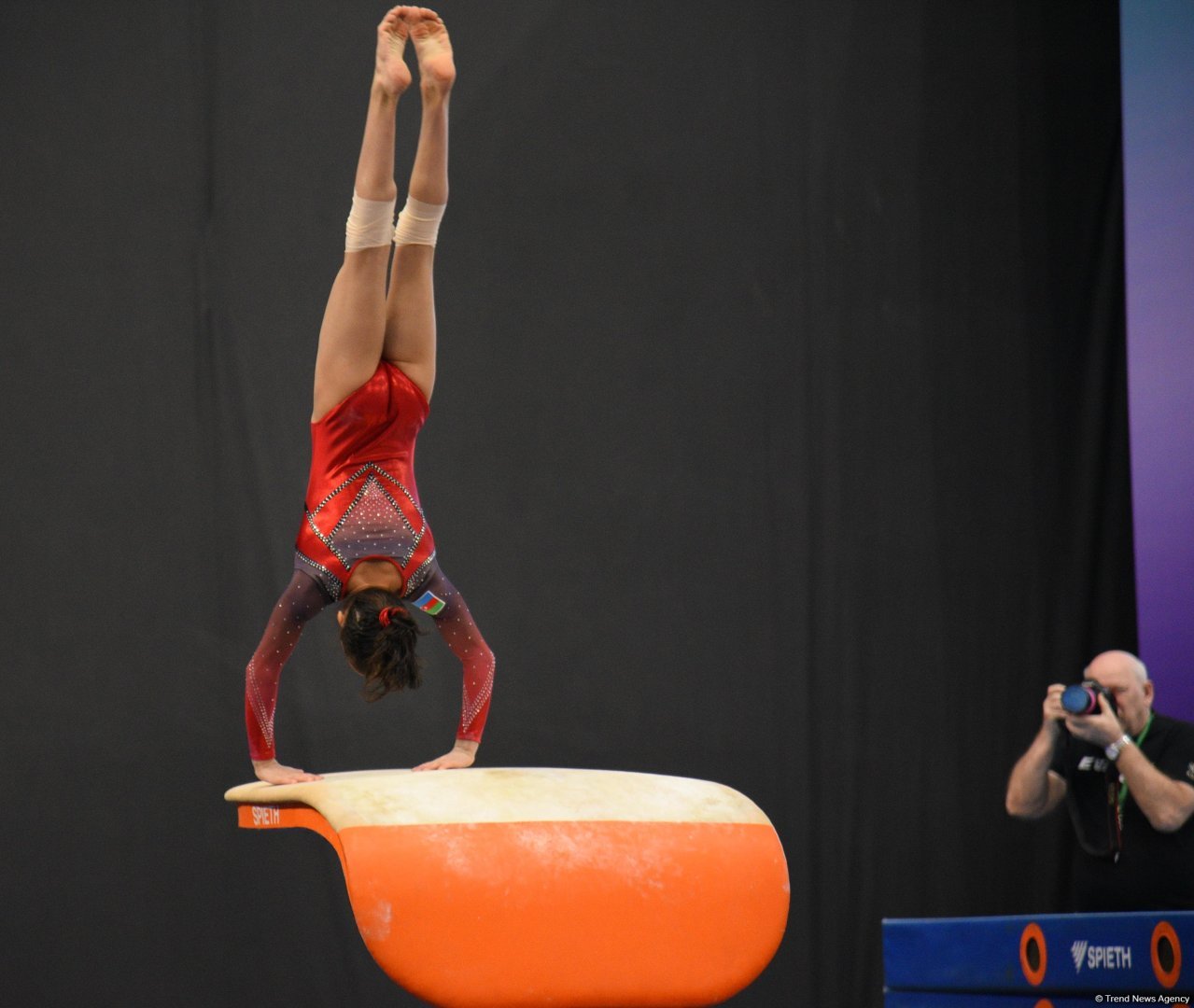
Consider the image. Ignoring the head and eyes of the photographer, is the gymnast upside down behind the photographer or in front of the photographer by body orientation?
in front

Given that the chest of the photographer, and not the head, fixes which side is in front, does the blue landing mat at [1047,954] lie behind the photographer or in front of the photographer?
in front

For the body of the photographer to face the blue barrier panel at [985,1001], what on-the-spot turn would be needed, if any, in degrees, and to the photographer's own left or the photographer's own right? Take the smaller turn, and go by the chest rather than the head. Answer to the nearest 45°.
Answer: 0° — they already face it

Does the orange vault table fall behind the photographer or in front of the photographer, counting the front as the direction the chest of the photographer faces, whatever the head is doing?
in front

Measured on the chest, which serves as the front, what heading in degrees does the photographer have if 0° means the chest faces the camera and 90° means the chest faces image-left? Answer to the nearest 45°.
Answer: approximately 45°
